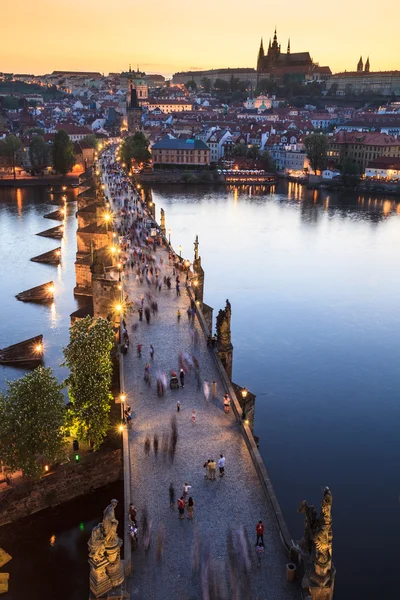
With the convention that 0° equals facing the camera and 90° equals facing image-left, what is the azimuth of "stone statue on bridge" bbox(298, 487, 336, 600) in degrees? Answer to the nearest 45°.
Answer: approximately 90°

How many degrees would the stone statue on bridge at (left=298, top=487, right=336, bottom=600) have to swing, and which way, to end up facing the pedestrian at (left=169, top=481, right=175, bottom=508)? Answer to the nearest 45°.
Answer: approximately 45° to its right

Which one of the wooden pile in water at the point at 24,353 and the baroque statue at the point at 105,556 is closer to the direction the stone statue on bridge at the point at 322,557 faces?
the baroque statue

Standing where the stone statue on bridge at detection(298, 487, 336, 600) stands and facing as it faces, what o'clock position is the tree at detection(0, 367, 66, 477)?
The tree is roughly at 1 o'clock from the stone statue on bridge.

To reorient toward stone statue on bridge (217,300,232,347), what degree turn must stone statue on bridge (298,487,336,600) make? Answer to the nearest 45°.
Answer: approximately 90° to its right

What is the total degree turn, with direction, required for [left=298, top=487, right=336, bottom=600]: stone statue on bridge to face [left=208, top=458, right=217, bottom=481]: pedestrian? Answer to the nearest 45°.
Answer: approximately 45° to its right

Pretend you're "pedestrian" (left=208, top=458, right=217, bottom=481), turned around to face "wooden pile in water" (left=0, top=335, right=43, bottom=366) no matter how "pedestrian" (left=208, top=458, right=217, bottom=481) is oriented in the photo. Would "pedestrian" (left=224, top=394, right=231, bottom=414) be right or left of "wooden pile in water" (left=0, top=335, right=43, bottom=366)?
right

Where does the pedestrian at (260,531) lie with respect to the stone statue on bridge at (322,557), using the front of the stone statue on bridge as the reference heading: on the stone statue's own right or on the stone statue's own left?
on the stone statue's own right

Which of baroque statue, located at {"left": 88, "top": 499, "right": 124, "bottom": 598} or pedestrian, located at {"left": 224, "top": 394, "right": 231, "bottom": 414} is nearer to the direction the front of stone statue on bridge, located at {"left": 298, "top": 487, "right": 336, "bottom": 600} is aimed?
the baroque statue

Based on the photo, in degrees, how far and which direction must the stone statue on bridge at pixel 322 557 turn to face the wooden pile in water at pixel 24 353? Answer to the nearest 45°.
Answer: approximately 45° to its right

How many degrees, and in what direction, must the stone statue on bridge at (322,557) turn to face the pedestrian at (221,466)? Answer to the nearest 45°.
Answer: approximately 45° to its right
